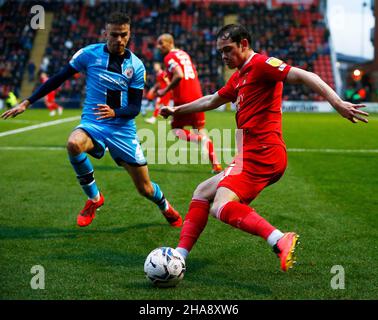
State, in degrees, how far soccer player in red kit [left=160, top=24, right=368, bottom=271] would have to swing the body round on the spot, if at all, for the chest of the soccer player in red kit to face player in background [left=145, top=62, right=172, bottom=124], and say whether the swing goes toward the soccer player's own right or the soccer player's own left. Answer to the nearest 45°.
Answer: approximately 90° to the soccer player's own right

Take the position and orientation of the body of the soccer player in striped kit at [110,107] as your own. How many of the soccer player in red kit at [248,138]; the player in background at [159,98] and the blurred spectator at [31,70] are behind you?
2

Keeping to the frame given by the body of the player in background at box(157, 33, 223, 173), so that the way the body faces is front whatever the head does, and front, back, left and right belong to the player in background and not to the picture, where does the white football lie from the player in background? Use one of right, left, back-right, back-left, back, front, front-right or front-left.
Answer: back-left

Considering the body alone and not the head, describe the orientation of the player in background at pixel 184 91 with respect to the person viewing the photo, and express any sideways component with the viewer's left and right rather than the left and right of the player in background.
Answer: facing away from the viewer and to the left of the viewer

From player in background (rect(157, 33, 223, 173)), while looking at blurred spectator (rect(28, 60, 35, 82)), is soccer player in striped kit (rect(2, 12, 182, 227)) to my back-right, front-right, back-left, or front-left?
back-left

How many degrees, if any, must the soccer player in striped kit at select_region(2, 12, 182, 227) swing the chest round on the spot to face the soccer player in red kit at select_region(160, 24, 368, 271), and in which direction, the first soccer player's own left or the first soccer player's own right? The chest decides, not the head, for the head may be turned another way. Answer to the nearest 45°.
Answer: approximately 45° to the first soccer player's own left

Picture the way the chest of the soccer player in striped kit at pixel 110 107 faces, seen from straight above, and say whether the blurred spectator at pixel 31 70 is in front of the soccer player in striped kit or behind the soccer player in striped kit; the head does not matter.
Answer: behind

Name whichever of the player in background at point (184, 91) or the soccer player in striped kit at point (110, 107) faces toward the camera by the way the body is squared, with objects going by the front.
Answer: the soccer player in striped kit

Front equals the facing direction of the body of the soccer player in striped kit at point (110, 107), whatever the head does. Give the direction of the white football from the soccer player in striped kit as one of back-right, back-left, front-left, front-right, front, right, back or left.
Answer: front

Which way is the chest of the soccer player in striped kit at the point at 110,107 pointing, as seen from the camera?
toward the camera

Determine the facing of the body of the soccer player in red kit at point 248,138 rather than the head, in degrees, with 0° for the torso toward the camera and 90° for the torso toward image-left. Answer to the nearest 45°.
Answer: approximately 90°

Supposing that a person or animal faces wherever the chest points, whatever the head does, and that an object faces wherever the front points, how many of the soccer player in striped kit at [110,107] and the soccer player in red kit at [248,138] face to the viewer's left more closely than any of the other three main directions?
1

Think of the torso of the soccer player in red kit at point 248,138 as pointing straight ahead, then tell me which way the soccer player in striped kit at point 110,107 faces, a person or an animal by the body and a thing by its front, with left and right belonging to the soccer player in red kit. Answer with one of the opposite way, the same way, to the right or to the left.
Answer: to the left

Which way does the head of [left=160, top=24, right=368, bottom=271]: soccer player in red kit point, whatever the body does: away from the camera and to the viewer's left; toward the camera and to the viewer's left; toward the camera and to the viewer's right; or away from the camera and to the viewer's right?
toward the camera and to the viewer's left
